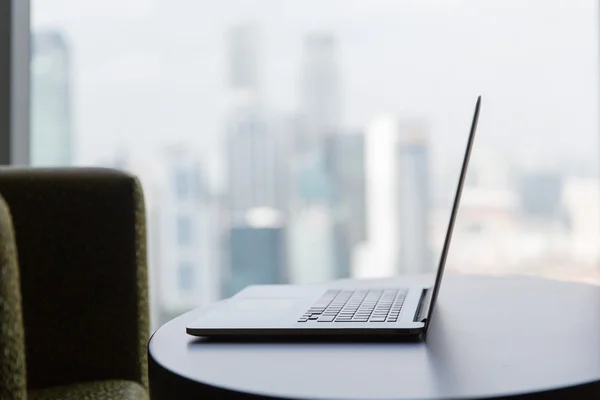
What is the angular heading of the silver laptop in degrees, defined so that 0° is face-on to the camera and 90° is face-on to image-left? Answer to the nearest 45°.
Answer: approximately 90°

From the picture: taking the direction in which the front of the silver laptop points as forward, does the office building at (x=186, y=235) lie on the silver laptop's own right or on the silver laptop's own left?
on the silver laptop's own right

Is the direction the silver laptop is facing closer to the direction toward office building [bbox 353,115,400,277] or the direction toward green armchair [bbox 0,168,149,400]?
the green armchair

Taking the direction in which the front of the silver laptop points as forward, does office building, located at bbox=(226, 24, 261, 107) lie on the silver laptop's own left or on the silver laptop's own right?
on the silver laptop's own right

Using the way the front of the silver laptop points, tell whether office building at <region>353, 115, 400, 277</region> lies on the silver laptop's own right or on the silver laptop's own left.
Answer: on the silver laptop's own right

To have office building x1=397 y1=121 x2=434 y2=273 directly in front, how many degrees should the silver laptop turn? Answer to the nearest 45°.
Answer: approximately 90° to its right

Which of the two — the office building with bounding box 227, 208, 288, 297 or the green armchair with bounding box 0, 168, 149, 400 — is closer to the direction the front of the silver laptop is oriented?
the green armchair

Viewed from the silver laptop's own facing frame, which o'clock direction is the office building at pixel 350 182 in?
The office building is roughly at 3 o'clock from the silver laptop.

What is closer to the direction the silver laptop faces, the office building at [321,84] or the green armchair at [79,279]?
the green armchair

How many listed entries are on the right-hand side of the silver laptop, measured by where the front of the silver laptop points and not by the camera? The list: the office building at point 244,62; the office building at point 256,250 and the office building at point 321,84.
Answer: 3

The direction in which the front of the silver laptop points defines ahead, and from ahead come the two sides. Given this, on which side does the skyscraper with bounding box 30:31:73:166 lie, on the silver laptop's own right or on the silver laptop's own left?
on the silver laptop's own right
